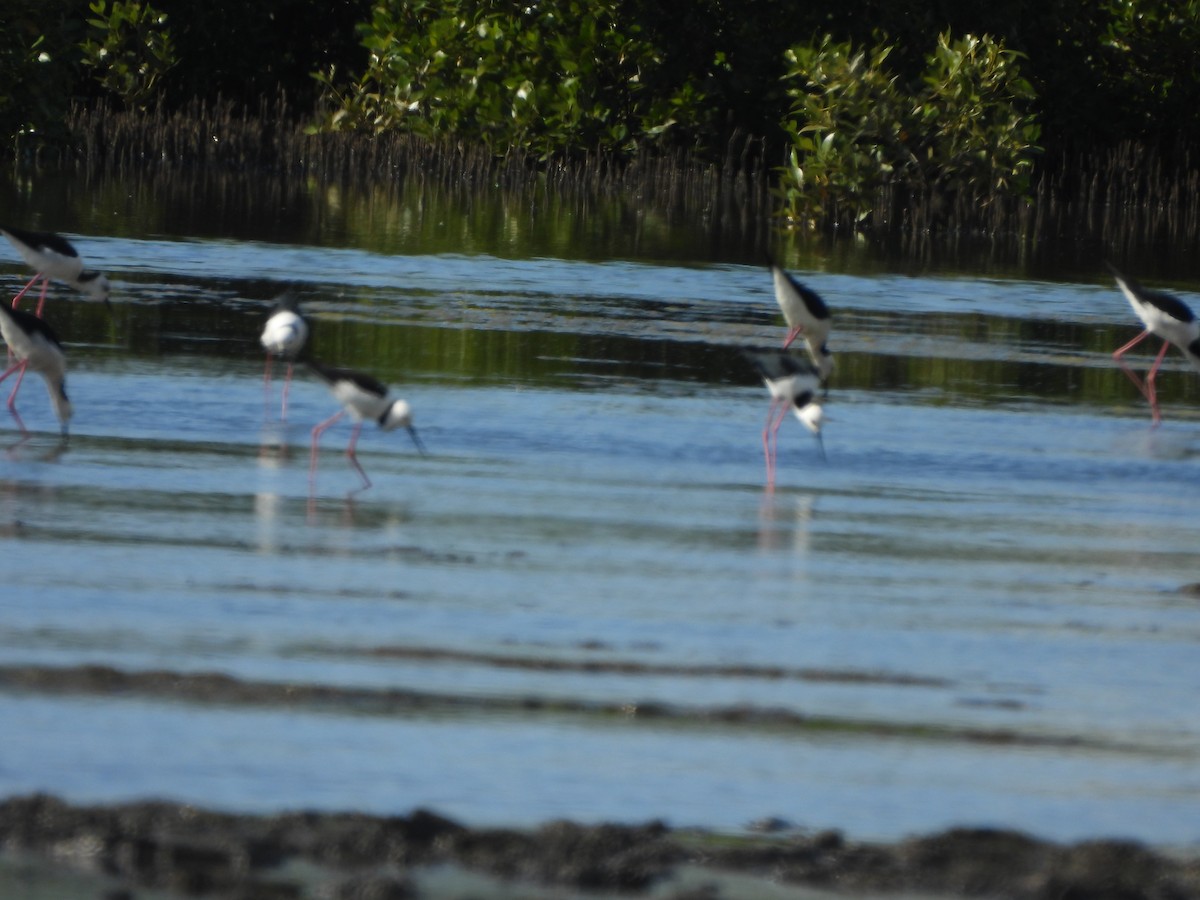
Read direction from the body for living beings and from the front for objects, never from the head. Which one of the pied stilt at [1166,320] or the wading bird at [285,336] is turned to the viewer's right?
the pied stilt

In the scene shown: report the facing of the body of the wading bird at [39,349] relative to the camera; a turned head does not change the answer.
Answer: to the viewer's right

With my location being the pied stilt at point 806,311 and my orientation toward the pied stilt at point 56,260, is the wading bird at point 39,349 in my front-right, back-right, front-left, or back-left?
front-left

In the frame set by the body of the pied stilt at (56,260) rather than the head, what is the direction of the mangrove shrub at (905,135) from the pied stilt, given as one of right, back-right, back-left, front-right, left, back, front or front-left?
front-left

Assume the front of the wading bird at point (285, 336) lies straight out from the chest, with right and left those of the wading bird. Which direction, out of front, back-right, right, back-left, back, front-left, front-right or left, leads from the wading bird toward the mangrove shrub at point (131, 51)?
back

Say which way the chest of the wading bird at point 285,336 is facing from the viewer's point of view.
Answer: toward the camera

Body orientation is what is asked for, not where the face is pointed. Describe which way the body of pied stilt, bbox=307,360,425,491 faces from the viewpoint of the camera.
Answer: to the viewer's right

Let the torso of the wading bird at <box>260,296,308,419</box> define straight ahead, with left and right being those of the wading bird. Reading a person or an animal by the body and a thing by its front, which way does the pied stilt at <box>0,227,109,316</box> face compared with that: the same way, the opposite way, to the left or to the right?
to the left

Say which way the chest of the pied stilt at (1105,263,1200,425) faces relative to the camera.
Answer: to the viewer's right

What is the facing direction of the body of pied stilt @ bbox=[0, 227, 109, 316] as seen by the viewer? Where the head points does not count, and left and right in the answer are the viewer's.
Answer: facing to the right of the viewer

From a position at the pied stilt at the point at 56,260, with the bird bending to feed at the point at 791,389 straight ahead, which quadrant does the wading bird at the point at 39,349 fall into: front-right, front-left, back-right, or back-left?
front-right

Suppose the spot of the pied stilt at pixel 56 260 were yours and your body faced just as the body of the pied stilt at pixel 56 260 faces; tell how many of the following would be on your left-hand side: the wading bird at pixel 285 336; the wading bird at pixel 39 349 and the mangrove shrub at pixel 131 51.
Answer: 1
